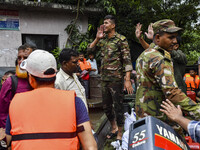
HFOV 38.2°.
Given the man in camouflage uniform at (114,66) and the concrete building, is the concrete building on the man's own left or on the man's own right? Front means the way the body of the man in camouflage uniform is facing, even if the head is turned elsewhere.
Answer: on the man's own right

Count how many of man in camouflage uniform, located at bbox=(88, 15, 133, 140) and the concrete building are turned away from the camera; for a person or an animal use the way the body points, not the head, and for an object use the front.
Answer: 0

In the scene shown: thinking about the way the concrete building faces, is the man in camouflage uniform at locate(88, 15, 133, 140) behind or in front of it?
in front

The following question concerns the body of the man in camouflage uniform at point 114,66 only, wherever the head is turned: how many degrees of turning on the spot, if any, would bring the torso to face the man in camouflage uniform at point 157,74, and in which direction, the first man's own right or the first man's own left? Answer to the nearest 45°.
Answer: approximately 45° to the first man's own left

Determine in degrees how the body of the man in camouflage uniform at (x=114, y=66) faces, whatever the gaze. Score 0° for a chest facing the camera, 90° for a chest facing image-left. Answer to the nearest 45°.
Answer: approximately 45°

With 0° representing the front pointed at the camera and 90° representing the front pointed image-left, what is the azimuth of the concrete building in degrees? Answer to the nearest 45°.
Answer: approximately 0°

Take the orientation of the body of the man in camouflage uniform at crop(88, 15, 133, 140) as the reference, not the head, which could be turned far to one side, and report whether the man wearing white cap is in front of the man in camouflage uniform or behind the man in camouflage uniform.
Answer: in front
